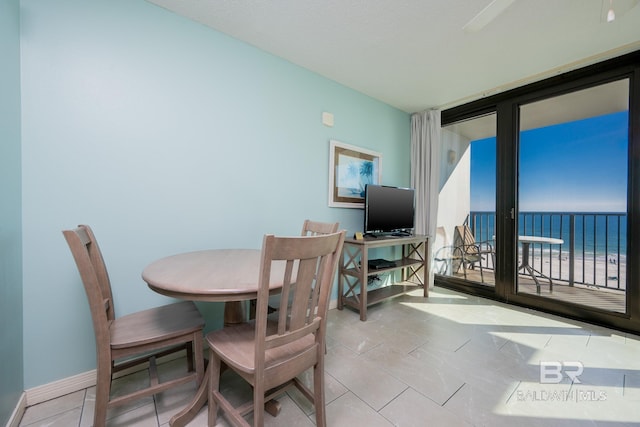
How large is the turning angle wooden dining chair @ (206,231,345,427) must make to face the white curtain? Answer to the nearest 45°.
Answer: approximately 90° to its right

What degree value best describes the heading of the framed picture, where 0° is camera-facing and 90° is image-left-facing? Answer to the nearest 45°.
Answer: approximately 315°

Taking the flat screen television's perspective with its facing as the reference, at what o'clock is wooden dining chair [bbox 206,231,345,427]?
The wooden dining chair is roughly at 2 o'clock from the flat screen television.

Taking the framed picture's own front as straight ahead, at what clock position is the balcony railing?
The balcony railing is roughly at 10 o'clock from the framed picture.

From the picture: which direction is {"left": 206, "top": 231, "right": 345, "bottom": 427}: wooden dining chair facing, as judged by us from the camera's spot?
facing away from the viewer and to the left of the viewer

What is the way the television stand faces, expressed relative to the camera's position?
facing the viewer and to the right of the viewer

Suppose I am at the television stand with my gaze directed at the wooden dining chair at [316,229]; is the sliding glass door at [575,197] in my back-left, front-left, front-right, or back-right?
back-left

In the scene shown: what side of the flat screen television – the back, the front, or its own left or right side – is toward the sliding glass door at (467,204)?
left

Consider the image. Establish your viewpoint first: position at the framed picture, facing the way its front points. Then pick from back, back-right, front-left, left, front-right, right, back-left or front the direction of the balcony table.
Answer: front-left

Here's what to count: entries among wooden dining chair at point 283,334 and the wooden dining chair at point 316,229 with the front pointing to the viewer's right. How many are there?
0
